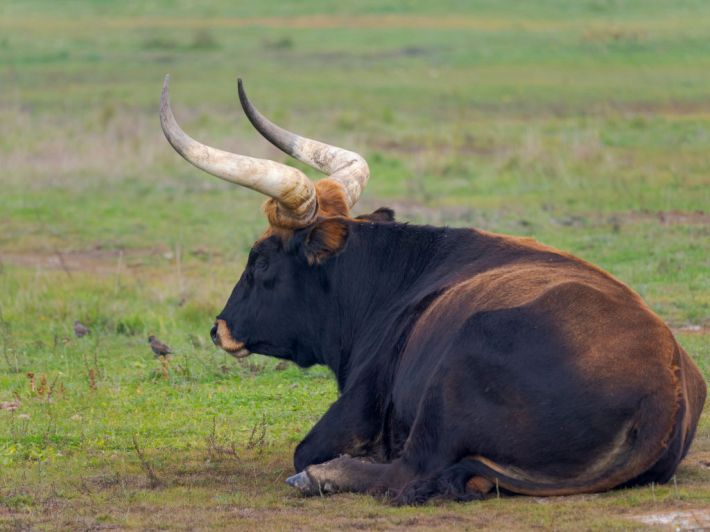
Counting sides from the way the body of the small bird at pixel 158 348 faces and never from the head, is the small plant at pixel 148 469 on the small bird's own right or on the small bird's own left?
on the small bird's own left

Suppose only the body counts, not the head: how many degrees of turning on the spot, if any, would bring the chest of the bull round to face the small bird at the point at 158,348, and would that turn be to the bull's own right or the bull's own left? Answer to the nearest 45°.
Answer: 0° — it already faces it

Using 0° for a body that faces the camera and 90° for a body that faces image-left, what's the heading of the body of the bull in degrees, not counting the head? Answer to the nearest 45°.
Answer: approximately 135°

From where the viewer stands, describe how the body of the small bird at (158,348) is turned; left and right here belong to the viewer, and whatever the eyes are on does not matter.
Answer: facing to the left of the viewer

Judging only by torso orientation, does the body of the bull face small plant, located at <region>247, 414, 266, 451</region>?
yes

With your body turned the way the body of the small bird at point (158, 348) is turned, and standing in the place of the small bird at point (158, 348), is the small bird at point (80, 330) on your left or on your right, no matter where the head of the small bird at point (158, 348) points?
on your right

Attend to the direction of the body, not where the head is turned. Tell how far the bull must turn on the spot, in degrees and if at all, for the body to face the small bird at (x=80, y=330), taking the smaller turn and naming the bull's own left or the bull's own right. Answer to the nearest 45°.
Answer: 0° — it already faces it
